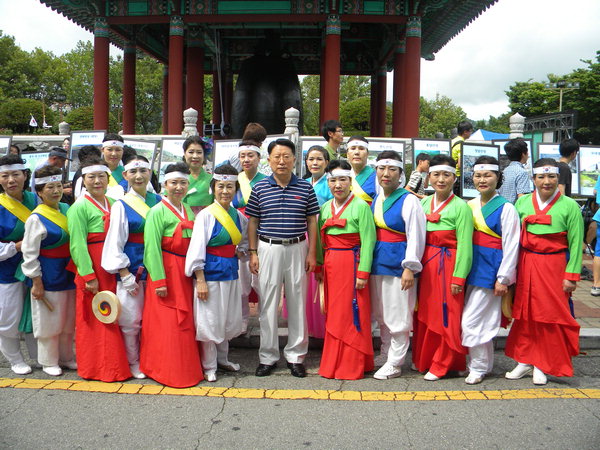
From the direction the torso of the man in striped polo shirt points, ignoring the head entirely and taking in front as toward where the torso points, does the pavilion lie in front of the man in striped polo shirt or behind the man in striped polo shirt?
behind

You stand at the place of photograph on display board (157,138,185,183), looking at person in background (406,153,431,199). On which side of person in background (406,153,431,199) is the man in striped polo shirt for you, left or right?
right

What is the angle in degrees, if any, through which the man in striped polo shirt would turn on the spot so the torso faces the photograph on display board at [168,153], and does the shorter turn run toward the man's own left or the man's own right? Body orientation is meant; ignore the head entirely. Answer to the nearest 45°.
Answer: approximately 135° to the man's own right

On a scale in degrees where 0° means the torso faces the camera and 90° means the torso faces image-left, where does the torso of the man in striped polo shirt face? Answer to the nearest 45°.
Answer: approximately 0°

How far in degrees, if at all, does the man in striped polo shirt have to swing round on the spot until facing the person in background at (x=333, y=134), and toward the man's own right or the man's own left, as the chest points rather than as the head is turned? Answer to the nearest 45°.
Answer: approximately 180°

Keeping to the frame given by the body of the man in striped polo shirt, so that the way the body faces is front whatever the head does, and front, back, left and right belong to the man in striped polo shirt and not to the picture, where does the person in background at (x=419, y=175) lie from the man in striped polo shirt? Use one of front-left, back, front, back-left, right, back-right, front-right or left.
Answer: back-left

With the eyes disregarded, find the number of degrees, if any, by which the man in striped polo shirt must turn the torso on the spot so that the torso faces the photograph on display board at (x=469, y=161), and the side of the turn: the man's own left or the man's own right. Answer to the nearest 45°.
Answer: approximately 135° to the man's own left

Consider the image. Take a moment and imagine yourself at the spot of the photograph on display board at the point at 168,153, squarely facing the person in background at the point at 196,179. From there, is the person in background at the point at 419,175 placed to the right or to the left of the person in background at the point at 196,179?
left

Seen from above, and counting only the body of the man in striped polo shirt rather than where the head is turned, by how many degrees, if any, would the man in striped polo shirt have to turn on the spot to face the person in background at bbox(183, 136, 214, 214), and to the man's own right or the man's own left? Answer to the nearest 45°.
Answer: approximately 135° to the man's own right
